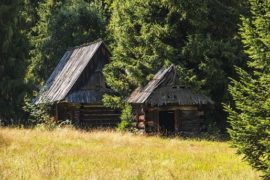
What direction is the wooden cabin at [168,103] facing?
toward the camera

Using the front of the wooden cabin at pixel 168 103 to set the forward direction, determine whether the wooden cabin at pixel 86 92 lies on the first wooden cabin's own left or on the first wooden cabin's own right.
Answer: on the first wooden cabin's own right
